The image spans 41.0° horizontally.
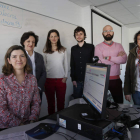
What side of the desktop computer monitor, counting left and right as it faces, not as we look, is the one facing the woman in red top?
front

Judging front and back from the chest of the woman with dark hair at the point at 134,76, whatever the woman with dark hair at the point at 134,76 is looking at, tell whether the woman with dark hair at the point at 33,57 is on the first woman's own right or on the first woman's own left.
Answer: on the first woman's own right

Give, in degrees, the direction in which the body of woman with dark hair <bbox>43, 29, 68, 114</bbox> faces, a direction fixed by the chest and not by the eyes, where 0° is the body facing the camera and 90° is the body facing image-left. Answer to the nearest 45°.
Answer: approximately 0°
